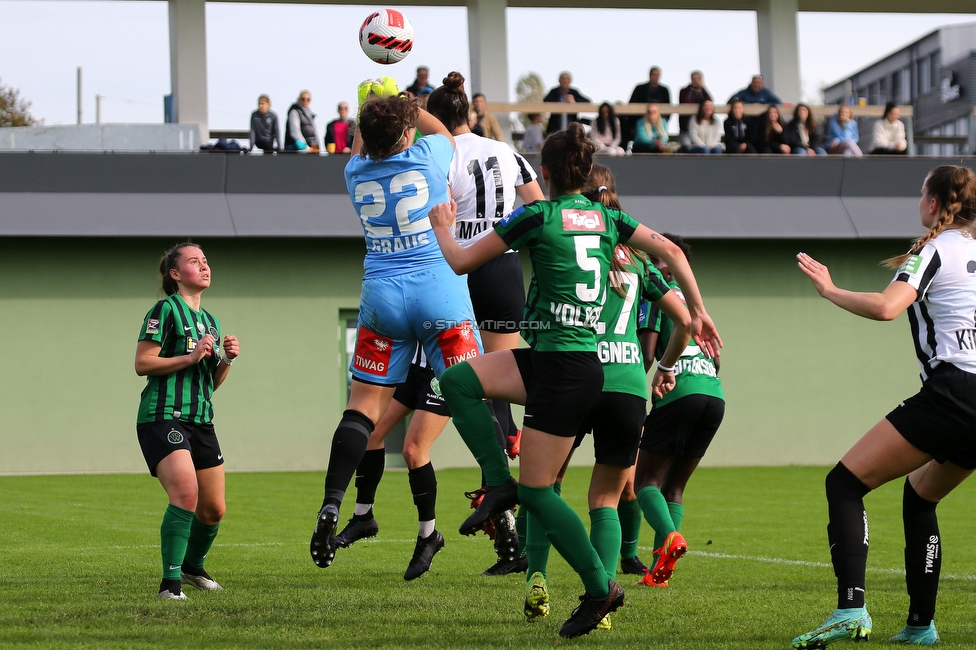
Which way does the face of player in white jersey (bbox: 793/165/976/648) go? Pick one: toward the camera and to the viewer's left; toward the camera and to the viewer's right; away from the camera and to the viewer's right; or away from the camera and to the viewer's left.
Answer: away from the camera and to the viewer's left

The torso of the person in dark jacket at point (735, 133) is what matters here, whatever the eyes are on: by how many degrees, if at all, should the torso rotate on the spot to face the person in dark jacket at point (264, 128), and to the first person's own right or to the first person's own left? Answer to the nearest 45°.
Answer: approximately 90° to the first person's own right

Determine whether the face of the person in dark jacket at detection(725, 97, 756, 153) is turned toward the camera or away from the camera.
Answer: toward the camera

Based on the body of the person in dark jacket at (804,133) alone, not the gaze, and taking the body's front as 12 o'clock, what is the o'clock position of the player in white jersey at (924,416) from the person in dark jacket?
The player in white jersey is roughly at 12 o'clock from the person in dark jacket.

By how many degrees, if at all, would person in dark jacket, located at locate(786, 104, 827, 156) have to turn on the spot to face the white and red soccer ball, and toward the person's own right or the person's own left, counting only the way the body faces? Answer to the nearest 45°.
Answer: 0° — they already face it

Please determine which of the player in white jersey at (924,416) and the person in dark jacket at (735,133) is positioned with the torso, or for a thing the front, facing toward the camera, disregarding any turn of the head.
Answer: the person in dark jacket

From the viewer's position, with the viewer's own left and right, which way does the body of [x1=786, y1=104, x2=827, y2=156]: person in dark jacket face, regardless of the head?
facing the viewer

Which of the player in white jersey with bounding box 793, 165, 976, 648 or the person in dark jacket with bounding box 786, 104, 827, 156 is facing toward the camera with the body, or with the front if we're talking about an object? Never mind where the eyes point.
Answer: the person in dark jacket

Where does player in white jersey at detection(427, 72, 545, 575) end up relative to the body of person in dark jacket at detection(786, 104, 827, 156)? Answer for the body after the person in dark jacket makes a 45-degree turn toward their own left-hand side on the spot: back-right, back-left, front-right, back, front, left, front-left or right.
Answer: front-right

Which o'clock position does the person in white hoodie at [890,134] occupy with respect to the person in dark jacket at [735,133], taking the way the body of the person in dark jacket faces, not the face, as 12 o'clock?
The person in white hoodie is roughly at 8 o'clock from the person in dark jacket.

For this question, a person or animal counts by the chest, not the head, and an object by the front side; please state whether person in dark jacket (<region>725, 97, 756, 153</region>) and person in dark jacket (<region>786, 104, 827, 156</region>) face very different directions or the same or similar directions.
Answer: same or similar directions

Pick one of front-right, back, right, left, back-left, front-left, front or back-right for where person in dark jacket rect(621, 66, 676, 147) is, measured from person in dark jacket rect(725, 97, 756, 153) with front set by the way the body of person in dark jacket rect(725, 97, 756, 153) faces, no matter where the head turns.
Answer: right

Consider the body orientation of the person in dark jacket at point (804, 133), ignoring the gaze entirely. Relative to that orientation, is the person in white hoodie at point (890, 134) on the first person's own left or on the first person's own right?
on the first person's own left

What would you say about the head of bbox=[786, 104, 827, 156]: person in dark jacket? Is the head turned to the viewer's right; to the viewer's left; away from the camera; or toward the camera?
toward the camera

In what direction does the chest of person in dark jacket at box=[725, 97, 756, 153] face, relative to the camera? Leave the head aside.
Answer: toward the camera

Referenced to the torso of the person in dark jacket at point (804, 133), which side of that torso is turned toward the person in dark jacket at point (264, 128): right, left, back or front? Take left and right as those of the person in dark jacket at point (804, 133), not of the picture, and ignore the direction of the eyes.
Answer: right

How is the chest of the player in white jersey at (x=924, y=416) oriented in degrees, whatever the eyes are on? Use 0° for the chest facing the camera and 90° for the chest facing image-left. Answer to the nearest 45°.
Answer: approximately 135°
